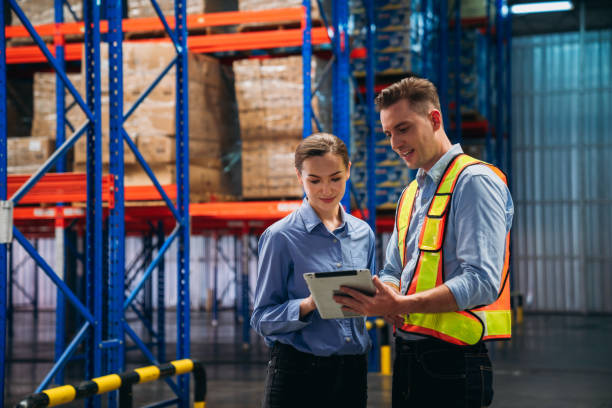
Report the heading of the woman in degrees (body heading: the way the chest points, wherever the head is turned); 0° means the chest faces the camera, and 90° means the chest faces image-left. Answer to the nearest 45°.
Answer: approximately 315°

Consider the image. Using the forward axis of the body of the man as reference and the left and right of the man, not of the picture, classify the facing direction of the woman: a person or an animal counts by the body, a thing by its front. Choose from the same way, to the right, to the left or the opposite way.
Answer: to the left

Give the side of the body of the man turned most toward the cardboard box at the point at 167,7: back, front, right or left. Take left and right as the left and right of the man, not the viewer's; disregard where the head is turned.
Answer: right
